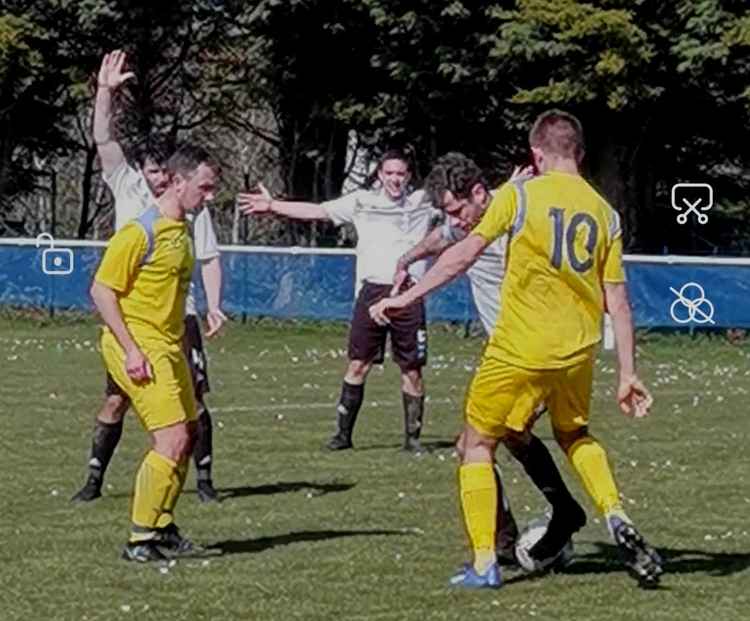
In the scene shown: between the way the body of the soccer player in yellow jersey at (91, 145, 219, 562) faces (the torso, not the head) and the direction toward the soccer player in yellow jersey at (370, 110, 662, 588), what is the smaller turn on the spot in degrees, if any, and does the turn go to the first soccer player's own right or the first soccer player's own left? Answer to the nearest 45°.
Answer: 0° — they already face them

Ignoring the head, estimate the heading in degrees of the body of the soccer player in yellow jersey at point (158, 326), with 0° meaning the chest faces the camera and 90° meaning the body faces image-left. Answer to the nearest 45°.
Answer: approximately 315°

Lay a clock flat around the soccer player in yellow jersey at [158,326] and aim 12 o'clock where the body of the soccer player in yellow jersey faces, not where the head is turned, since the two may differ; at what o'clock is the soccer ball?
The soccer ball is roughly at 11 o'clock from the soccer player in yellow jersey.
